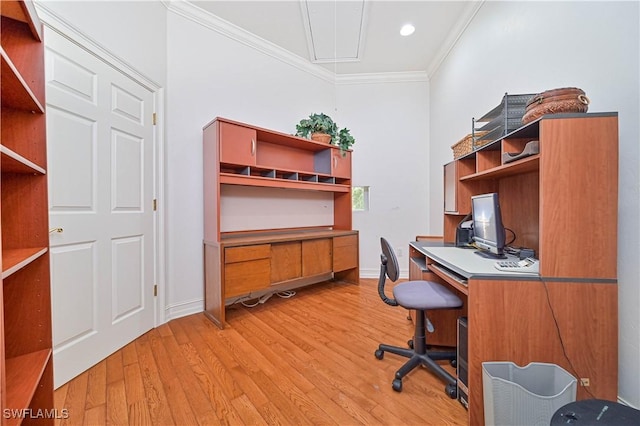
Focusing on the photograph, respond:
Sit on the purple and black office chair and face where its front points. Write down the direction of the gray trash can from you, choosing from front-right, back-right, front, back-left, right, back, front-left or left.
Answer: front-right

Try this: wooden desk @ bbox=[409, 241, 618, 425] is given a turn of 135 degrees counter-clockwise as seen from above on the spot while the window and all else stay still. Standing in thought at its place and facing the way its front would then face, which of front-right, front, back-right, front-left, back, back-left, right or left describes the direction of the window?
back-left

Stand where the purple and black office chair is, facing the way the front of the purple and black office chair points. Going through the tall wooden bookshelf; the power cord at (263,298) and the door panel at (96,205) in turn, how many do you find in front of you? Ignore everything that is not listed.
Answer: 0

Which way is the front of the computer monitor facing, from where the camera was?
facing the viewer and to the left of the viewer

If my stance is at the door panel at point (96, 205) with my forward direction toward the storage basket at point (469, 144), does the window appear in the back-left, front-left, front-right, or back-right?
front-left

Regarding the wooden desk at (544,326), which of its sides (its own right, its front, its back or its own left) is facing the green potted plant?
right

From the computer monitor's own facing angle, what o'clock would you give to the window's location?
The window is roughly at 3 o'clock from the computer monitor.

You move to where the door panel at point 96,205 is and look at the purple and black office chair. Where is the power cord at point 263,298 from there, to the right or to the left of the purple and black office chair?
left

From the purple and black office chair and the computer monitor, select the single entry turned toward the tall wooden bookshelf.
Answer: the computer monitor

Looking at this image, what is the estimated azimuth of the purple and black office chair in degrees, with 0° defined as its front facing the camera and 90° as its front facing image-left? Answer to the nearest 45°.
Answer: approximately 270°

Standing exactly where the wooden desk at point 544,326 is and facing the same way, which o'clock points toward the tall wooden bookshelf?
The tall wooden bookshelf is roughly at 12 o'clock from the wooden desk.

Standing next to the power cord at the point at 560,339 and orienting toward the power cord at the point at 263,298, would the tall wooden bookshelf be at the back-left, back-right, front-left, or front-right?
front-left

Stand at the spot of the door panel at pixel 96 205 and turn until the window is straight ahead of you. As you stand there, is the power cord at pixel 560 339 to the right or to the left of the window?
right

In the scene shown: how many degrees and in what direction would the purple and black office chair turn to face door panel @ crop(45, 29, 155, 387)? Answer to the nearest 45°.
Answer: approximately 180°
